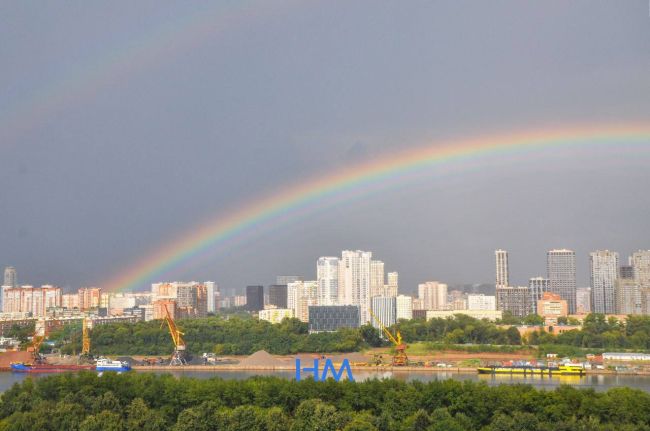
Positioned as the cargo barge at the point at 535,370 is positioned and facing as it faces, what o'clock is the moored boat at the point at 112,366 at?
The moored boat is roughly at 12 o'clock from the cargo barge.

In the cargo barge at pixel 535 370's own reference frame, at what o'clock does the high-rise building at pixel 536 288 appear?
The high-rise building is roughly at 3 o'clock from the cargo barge.

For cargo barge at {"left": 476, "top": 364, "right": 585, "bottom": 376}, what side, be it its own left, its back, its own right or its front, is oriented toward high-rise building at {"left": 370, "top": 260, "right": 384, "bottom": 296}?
right

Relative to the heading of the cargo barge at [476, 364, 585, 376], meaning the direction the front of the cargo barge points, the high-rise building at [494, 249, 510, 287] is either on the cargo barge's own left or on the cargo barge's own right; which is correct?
on the cargo barge's own right

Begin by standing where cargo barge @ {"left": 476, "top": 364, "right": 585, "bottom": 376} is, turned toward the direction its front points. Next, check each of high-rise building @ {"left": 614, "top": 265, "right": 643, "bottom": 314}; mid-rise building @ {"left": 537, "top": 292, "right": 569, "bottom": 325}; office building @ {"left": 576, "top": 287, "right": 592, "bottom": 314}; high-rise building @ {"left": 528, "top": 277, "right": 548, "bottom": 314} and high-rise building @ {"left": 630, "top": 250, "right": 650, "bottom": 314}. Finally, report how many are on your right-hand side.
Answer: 5

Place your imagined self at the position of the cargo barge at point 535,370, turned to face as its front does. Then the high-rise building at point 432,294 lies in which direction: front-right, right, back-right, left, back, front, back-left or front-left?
right

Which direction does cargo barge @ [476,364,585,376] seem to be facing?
to the viewer's left

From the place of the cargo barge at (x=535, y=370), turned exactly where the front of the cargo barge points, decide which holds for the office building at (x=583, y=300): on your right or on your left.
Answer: on your right

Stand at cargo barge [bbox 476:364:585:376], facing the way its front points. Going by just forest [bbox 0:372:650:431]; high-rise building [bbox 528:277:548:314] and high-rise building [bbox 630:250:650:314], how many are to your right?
2

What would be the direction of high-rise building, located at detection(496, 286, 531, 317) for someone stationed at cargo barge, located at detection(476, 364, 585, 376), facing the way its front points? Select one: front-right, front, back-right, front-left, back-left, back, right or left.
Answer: right

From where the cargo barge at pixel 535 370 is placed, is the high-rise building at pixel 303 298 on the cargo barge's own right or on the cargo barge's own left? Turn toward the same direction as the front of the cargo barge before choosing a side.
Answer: on the cargo barge's own right

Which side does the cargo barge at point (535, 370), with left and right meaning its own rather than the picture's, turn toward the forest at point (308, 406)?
left

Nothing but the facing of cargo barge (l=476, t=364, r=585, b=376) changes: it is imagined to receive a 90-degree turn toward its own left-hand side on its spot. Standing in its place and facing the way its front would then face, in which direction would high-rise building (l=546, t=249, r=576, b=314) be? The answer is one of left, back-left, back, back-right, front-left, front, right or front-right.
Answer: back
